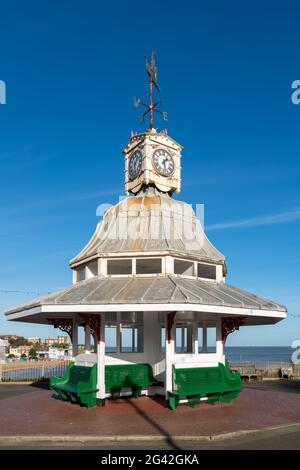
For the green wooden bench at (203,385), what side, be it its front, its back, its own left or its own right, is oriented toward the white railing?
back

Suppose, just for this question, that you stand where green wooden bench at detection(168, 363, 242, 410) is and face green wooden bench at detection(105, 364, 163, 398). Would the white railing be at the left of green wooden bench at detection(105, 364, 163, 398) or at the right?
right

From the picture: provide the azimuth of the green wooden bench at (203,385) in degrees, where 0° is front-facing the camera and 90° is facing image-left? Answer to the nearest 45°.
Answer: approximately 315°

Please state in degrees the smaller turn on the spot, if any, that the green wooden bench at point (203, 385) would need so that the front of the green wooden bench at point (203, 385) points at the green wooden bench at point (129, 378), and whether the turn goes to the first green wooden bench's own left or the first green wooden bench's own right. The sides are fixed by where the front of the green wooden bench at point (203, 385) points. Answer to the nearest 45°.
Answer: approximately 135° to the first green wooden bench's own right

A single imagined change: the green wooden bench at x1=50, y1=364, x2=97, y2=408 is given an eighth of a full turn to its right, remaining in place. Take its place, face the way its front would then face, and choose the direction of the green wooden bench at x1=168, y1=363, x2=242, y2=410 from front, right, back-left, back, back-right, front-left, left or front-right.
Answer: back

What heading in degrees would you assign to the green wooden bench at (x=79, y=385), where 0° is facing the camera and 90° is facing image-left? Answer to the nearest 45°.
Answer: approximately 45°
